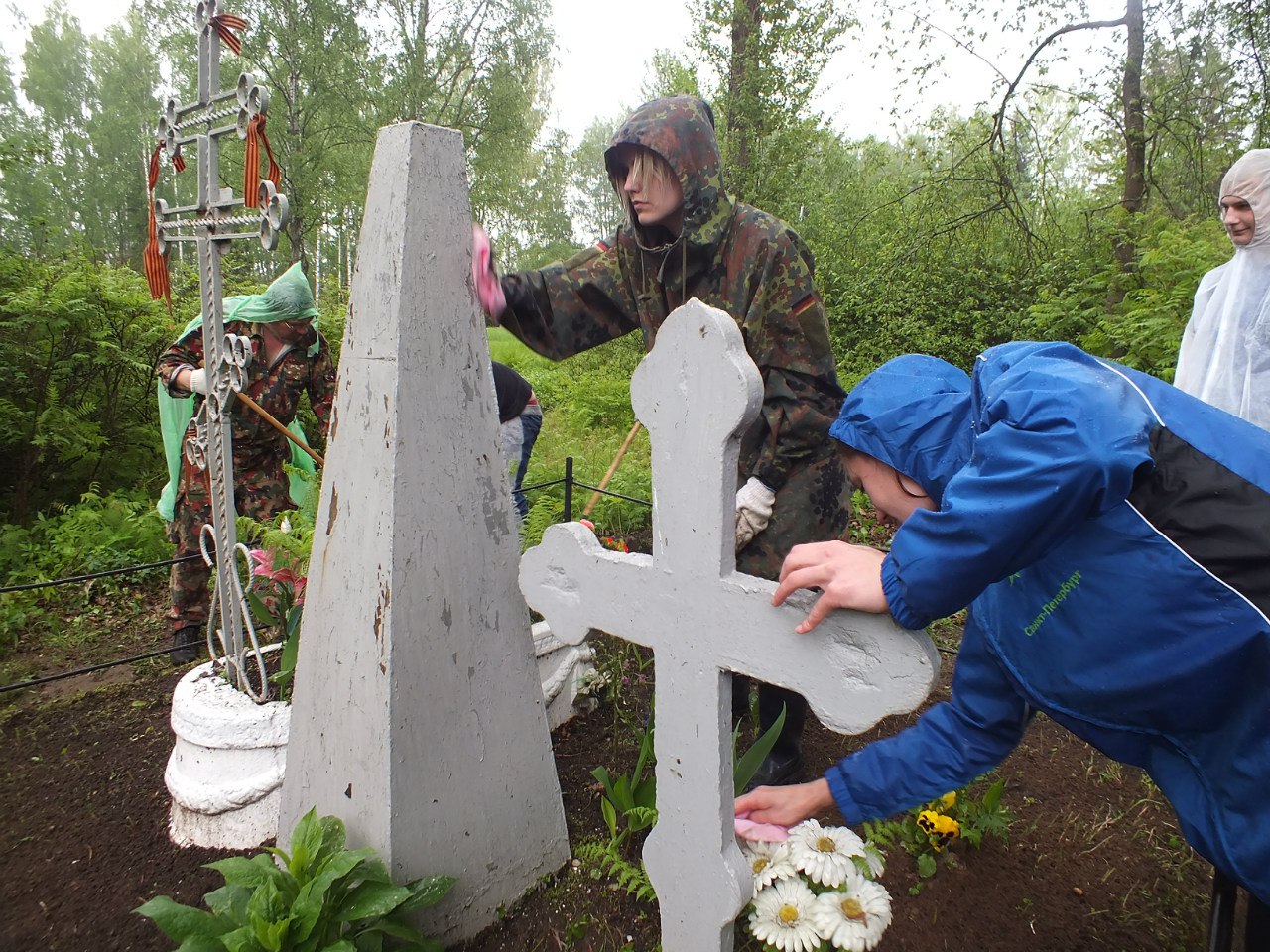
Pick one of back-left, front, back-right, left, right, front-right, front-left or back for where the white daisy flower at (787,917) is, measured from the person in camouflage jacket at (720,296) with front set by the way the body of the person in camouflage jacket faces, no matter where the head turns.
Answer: front-left

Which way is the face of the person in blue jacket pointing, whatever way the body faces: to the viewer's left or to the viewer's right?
to the viewer's left

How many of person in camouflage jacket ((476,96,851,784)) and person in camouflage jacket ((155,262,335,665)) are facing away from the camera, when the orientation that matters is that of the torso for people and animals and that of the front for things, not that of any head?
0

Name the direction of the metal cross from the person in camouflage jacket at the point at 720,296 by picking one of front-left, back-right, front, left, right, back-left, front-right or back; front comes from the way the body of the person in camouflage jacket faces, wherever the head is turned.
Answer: front-right

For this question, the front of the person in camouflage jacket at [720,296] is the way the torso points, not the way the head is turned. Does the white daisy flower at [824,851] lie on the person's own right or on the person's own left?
on the person's own left

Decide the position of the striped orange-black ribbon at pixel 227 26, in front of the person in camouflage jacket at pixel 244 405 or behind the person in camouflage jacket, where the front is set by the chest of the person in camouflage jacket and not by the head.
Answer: in front

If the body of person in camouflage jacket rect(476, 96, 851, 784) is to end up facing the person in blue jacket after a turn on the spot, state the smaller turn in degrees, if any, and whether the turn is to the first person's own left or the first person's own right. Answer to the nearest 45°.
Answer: approximately 45° to the first person's own left

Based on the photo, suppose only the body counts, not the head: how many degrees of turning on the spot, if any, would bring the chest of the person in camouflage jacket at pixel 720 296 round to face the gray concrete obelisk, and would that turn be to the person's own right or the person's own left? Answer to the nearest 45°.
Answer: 0° — they already face it

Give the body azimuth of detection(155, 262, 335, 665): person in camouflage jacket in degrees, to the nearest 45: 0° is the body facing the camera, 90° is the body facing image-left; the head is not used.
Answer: approximately 315°

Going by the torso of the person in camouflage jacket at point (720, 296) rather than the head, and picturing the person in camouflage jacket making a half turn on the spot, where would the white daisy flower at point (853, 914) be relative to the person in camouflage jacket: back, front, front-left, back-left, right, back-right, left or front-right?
back-right

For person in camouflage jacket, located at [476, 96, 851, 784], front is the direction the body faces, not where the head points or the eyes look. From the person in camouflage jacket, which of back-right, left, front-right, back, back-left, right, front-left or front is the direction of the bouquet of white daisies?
front-left

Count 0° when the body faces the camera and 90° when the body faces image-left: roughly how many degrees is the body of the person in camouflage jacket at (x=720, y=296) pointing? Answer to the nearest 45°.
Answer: approximately 45°
